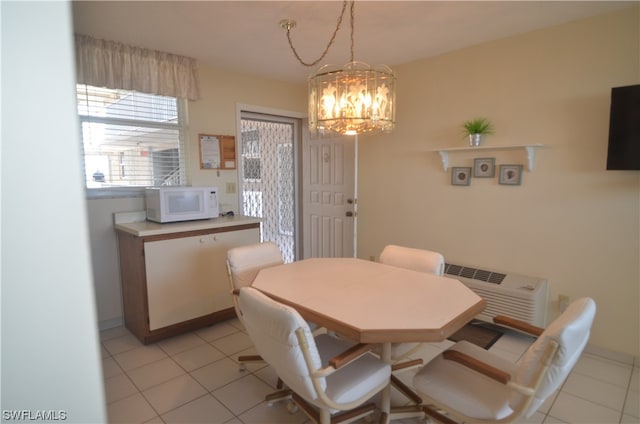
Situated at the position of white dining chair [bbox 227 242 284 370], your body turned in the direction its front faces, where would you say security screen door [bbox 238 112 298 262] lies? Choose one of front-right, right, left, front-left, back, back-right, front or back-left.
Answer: back-left

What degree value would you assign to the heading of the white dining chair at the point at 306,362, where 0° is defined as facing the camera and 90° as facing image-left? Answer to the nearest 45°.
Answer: approximately 225°

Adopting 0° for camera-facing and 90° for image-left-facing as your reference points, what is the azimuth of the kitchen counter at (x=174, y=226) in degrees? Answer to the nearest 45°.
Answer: approximately 315°
